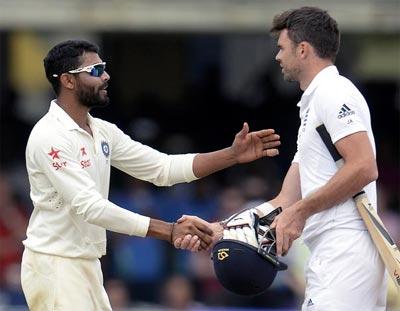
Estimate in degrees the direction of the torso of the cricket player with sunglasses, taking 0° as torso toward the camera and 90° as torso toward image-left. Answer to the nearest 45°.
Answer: approximately 270°

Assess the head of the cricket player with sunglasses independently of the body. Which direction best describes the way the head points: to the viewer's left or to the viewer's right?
to the viewer's right
